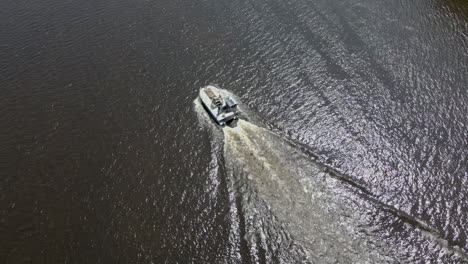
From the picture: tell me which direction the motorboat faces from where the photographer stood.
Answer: facing away from the viewer and to the left of the viewer
